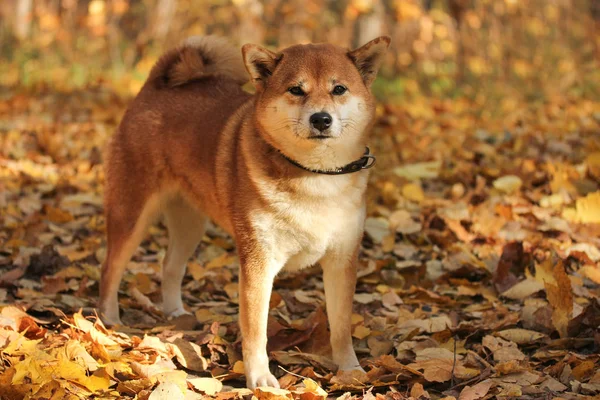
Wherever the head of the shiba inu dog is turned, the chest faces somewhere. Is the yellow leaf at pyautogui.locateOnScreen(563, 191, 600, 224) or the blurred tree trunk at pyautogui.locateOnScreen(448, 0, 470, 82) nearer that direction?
the yellow leaf

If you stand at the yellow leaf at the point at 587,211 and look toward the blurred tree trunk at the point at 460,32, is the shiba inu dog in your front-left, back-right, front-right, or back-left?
back-left

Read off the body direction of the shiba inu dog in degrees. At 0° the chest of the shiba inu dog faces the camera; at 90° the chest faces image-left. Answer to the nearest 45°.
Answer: approximately 315°

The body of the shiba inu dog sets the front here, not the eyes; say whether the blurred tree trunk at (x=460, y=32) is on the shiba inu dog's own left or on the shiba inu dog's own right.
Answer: on the shiba inu dog's own left

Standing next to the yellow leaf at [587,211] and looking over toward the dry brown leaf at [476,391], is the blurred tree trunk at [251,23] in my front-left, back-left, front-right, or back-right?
back-right

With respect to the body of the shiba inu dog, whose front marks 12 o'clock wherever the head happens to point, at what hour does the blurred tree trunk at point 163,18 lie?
The blurred tree trunk is roughly at 7 o'clock from the shiba inu dog.

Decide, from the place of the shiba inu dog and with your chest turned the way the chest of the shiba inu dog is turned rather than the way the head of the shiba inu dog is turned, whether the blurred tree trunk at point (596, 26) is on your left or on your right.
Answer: on your left

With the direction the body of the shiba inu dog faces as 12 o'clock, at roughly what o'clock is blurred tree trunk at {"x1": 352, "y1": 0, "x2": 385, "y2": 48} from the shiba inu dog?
The blurred tree trunk is roughly at 8 o'clock from the shiba inu dog.

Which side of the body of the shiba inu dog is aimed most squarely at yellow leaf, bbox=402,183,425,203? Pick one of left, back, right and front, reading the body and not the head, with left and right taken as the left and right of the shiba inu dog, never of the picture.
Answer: left

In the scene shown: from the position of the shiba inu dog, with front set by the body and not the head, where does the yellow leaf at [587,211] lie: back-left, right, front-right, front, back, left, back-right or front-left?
left

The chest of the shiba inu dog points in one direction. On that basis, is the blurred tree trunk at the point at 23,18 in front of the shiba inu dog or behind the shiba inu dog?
behind

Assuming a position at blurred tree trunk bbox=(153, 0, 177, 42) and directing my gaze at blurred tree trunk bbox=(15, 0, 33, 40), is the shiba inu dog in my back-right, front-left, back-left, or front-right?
back-left
